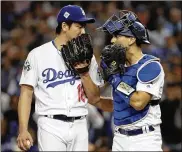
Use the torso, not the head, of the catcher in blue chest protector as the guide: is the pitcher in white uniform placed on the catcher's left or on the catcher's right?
on the catcher's right

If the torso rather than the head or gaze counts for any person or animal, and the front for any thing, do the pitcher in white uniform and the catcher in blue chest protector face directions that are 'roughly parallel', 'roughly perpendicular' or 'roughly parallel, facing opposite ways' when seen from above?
roughly perpendicular

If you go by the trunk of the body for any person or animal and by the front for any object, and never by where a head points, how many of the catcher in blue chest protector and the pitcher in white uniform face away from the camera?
0

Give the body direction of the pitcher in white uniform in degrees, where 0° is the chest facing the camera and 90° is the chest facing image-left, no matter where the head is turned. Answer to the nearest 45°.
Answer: approximately 315°

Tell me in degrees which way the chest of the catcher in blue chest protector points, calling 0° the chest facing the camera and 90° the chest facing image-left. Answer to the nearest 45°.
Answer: approximately 45°
